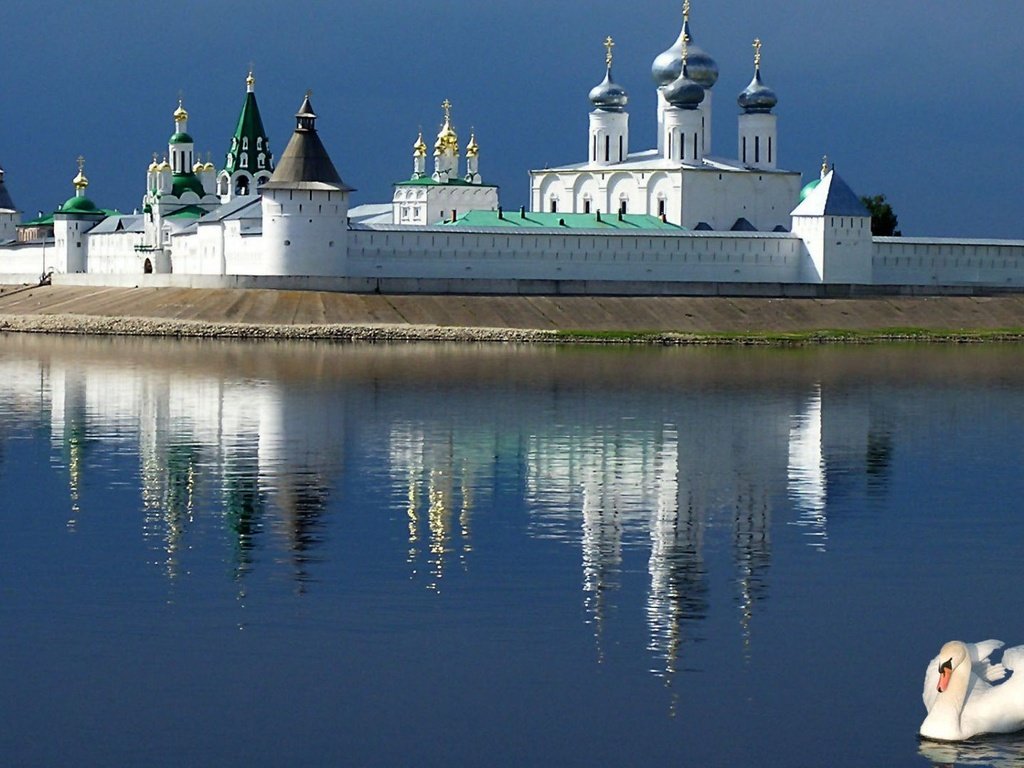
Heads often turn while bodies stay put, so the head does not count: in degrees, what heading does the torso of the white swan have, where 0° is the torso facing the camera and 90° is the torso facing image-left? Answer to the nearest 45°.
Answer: approximately 45°
